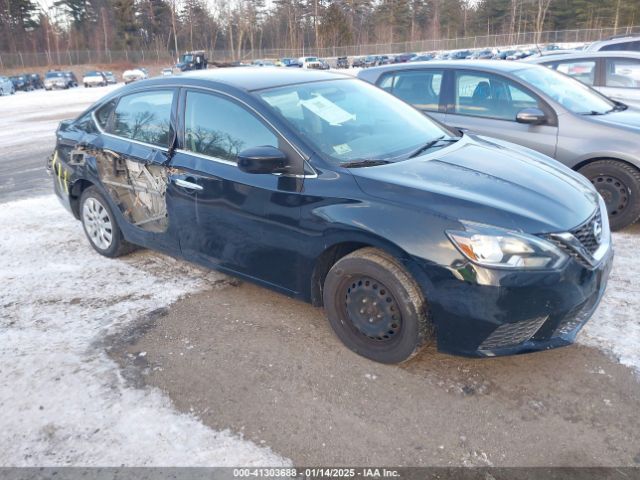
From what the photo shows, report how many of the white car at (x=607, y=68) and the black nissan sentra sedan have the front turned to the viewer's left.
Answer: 0

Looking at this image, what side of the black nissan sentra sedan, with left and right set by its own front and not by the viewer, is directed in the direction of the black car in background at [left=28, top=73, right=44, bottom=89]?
back

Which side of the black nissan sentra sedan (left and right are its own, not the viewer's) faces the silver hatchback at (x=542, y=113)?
left

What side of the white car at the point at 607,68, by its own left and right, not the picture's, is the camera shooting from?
right

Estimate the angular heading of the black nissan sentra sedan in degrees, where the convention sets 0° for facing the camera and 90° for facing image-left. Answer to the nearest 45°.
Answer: approximately 315°

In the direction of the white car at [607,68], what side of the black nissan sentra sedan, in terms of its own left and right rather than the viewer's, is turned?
left

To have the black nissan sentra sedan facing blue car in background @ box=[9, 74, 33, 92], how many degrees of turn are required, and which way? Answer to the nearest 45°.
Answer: approximately 180°

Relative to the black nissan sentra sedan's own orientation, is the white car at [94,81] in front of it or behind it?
behind

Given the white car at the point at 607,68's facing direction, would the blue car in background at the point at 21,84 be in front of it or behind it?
behind
